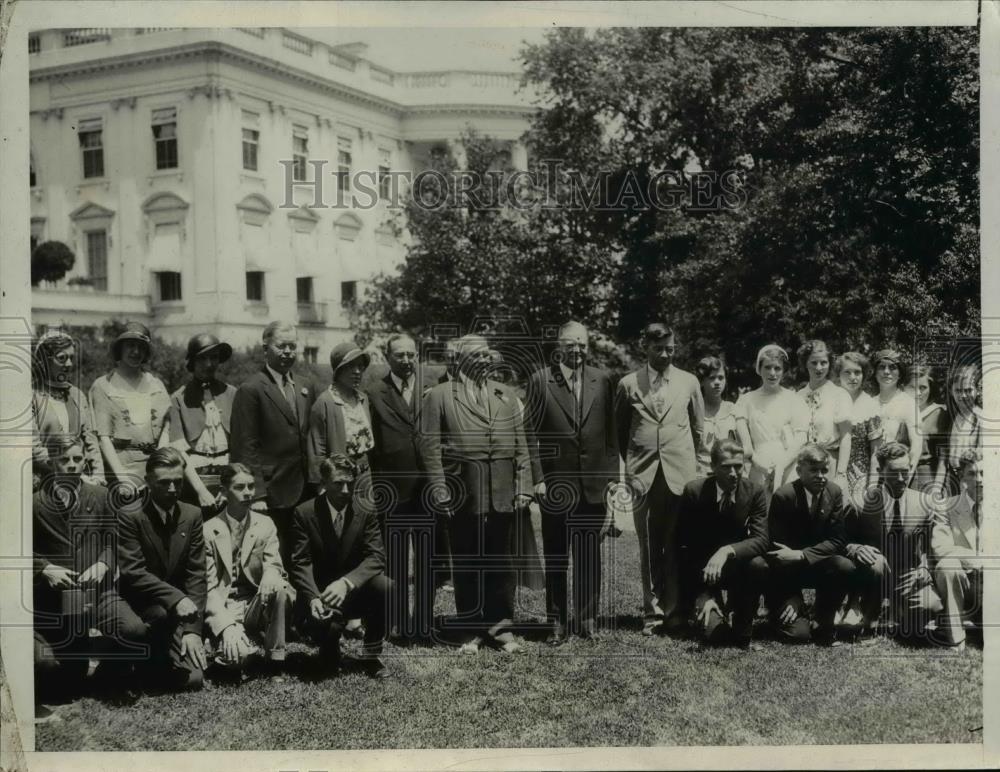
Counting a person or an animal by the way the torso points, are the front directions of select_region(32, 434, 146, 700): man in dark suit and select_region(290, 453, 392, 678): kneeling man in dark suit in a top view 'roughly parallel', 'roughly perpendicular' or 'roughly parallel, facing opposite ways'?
roughly parallel

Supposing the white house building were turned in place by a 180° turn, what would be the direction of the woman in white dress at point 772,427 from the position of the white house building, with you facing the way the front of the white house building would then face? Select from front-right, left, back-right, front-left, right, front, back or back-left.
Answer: back-right

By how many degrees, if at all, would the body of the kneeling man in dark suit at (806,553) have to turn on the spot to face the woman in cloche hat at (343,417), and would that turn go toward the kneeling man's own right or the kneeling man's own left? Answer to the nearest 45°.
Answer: approximately 90° to the kneeling man's own right

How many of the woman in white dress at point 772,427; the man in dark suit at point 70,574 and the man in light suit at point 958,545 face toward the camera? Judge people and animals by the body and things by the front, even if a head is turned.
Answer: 3

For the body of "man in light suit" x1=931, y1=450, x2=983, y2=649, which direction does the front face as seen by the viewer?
toward the camera

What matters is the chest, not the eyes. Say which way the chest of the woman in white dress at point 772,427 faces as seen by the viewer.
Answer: toward the camera

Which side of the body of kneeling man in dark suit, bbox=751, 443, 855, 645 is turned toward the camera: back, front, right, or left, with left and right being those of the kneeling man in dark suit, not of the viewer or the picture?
front

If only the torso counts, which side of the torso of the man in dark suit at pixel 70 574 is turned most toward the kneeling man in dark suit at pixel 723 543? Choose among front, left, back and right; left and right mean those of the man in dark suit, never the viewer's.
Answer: left
